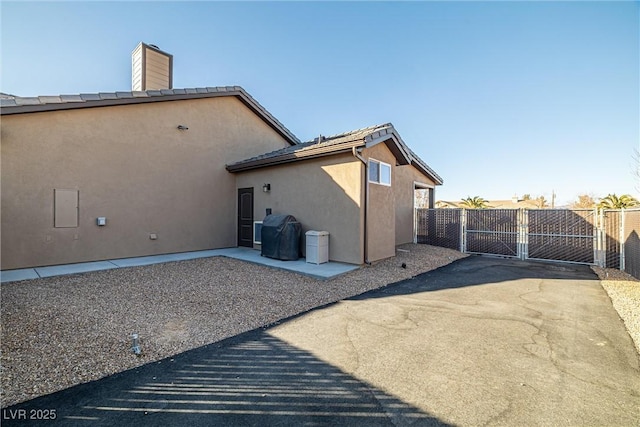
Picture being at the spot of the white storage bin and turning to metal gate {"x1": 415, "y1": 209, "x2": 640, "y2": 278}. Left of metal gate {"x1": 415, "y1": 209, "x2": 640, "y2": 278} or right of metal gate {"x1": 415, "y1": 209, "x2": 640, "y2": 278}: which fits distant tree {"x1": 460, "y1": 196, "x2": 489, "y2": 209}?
left

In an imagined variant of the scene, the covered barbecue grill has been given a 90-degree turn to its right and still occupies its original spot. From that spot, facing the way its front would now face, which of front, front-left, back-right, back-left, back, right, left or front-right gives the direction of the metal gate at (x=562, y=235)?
back-right

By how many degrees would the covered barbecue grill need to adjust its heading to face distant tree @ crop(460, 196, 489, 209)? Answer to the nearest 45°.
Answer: approximately 180°

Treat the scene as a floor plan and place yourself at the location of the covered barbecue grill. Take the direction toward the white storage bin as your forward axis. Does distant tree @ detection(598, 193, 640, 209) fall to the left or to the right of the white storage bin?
left

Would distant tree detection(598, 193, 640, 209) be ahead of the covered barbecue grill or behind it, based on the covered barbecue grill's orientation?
behind

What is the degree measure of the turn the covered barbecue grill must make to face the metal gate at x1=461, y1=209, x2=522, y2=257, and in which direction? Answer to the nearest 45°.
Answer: approximately 135° to its left

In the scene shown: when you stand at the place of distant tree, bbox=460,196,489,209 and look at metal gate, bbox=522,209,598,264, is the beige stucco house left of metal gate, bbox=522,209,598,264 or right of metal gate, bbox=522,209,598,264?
right

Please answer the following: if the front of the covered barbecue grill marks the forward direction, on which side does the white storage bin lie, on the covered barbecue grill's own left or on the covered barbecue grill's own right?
on the covered barbecue grill's own left

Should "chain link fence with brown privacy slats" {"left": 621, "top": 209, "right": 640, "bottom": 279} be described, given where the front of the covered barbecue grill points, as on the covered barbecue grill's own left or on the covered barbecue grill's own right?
on the covered barbecue grill's own left

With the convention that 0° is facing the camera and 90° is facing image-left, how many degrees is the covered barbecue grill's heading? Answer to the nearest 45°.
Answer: approximately 45°

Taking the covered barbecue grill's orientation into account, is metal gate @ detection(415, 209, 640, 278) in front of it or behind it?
behind
